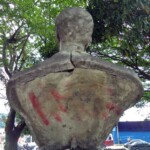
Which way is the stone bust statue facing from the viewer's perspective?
away from the camera
